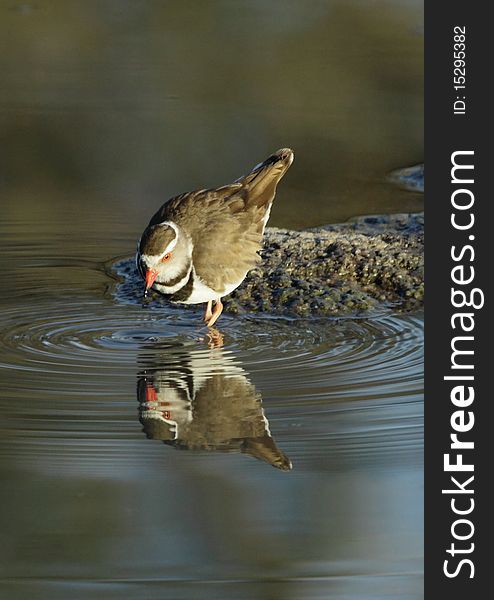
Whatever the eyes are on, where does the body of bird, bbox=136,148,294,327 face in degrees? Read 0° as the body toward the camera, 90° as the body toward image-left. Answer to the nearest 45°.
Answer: approximately 45°
